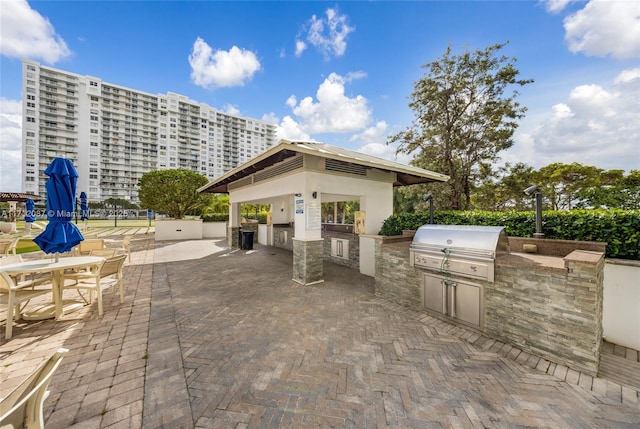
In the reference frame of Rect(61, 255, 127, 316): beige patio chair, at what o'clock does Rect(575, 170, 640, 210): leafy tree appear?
The leafy tree is roughly at 5 o'clock from the beige patio chair.

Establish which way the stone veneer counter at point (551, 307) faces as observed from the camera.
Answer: facing the viewer and to the left of the viewer

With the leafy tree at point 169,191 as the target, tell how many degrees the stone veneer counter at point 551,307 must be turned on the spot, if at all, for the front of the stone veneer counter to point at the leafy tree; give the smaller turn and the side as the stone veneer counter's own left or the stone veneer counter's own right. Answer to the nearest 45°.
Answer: approximately 45° to the stone veneer counter's own right

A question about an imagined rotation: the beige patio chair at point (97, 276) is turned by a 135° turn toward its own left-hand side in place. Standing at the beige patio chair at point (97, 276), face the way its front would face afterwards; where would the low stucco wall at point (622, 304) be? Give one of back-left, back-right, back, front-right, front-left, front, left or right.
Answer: front-left

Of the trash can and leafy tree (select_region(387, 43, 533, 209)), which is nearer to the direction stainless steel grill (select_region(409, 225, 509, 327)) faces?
the trash can

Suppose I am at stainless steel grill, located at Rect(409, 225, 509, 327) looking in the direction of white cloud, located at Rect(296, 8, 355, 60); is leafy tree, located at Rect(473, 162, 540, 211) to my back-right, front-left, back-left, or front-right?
front-right

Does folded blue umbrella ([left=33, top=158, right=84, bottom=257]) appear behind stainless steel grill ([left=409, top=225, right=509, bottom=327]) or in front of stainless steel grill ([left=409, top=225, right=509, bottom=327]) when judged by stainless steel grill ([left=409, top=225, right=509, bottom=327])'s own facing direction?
in front

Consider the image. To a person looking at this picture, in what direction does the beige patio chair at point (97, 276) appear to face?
facing away from the viewer and to the left of the viewer

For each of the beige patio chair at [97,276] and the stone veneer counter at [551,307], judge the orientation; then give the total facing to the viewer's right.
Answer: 0
